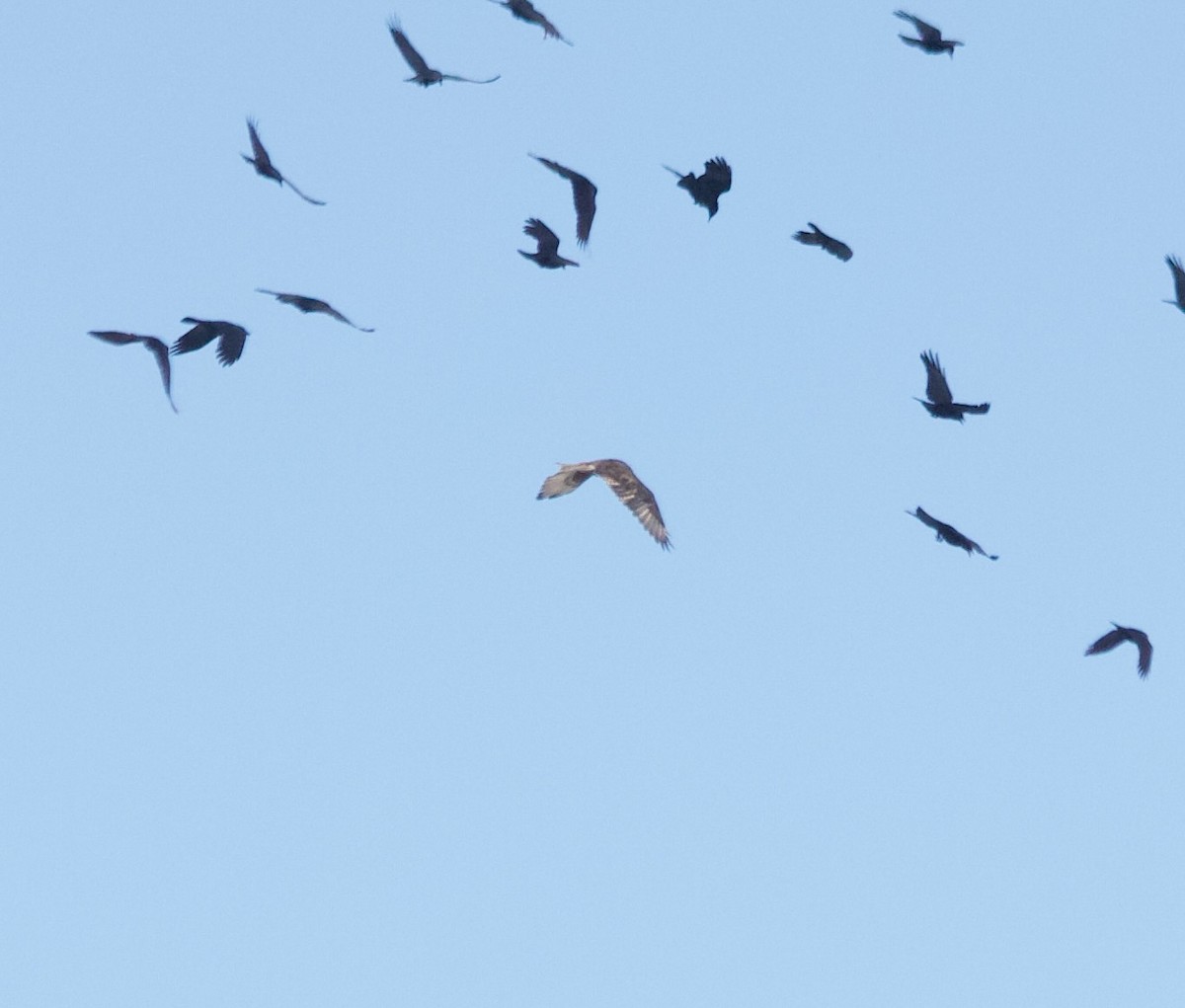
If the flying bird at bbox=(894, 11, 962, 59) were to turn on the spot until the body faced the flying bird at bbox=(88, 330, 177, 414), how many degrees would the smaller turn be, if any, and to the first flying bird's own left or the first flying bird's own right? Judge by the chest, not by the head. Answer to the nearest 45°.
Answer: approximately 135° to the first flying bird's own right

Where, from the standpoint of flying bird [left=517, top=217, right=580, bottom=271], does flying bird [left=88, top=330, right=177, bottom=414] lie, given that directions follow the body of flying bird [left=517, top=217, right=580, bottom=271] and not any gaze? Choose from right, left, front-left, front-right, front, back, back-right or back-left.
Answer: back-right

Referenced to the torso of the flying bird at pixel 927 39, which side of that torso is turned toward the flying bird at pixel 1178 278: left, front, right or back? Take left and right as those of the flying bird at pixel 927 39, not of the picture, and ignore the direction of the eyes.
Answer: front

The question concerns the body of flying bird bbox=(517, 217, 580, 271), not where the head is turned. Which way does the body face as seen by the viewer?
to the viewer's right

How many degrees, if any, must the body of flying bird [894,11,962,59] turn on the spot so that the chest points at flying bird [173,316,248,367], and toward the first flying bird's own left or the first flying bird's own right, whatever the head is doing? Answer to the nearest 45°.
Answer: approximately 135° to the first flying bird's own right
